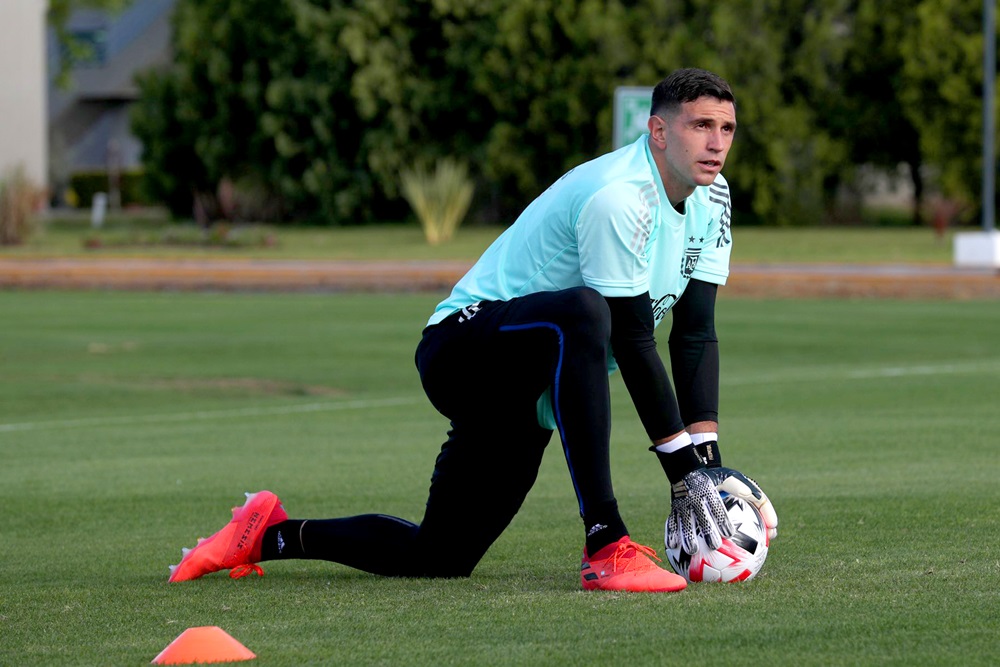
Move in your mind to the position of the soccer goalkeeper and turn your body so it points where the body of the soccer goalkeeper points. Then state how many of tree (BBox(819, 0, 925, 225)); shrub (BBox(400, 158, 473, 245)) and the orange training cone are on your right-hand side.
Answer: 1

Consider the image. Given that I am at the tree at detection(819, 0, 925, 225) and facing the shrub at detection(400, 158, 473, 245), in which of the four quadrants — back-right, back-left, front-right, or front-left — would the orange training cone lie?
front-left

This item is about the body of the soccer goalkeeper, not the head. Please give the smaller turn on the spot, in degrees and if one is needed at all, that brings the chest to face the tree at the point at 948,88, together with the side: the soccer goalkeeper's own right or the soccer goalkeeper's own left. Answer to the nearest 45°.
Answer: approximately 135° to the soccer goalkeeper's own left

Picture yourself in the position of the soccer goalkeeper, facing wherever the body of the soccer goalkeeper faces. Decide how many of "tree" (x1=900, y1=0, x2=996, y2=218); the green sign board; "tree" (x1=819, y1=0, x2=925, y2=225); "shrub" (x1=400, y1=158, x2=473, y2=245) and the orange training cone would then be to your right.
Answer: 1

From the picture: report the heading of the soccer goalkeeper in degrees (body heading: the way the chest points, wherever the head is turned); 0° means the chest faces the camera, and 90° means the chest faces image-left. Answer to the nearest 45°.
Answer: approximately 315°

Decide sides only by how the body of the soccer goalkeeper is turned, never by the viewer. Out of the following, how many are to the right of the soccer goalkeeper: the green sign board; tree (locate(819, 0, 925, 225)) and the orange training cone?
1

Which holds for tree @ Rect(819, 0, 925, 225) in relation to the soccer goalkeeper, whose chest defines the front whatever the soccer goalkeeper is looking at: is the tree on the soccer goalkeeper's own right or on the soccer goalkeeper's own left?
on the soccer goalkeeper's own left

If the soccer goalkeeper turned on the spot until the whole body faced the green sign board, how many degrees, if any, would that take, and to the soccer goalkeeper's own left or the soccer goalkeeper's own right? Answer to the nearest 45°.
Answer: approximately 135° to the soccer goalkeeper's own left

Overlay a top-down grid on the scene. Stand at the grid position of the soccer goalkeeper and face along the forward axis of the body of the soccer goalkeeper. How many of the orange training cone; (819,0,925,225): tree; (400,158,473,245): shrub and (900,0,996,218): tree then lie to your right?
1

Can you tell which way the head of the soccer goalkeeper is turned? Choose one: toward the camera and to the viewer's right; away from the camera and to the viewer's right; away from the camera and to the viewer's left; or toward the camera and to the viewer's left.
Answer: toward the camera and to the viewer's right

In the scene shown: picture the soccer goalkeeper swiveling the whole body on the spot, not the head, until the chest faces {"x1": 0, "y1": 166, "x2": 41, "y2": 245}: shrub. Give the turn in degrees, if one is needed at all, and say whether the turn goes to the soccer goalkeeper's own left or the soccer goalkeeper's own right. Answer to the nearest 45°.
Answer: approximately 135° to the soccer goalkeeper's own left

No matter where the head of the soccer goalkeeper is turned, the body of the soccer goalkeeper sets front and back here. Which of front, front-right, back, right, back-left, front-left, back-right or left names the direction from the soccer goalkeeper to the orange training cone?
right

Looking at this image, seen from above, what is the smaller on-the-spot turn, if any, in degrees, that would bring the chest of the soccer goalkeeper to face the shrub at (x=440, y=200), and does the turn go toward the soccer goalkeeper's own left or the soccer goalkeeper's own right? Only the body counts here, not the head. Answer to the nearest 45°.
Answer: approximately 135° to the soccer goalkeeper's own left

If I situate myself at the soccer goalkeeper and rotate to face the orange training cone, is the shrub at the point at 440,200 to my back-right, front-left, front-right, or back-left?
back-right
